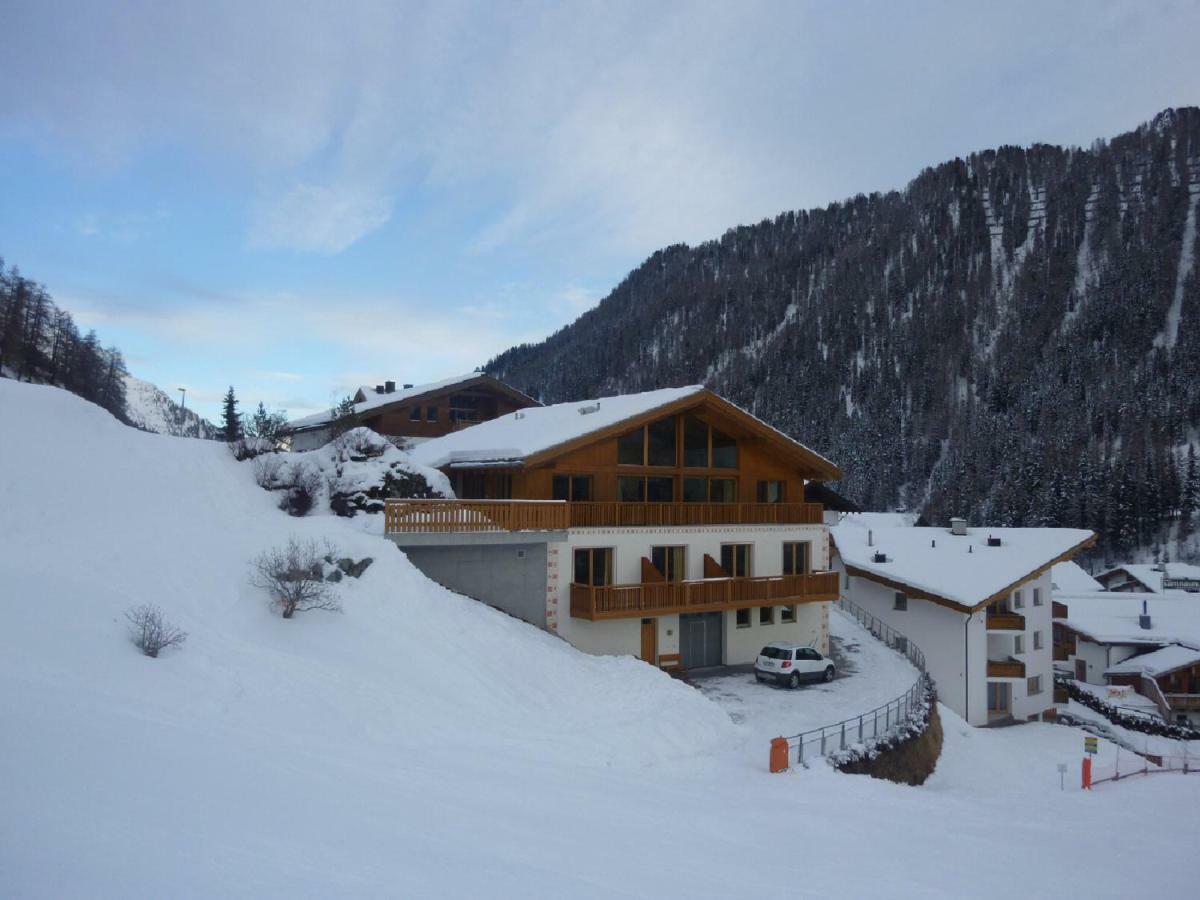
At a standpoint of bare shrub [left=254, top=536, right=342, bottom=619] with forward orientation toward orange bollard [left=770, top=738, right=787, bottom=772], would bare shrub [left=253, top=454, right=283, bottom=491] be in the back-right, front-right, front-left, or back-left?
back-left

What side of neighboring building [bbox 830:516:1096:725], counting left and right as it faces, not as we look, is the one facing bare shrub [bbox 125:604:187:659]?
right

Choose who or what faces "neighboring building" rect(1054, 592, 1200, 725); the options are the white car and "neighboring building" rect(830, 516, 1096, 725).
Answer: the white car

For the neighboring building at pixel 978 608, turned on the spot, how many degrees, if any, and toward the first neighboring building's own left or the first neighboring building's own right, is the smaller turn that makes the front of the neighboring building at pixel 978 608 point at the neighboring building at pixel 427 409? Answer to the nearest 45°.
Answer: approximately 135° to the first neighboring building's own right

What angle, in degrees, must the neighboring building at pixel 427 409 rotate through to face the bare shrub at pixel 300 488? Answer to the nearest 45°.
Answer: approximately 45° to its right

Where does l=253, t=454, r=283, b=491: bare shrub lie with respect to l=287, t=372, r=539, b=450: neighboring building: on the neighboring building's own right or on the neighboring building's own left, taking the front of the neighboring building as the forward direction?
on the neighboring building's own right

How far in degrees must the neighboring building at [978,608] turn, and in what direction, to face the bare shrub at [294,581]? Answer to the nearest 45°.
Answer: approximately 90° to its right

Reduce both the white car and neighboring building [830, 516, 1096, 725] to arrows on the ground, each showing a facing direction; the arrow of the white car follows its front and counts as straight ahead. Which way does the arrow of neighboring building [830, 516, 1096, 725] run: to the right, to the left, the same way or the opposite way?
to the right

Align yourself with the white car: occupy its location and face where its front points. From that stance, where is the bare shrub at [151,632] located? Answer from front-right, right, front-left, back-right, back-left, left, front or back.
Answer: back

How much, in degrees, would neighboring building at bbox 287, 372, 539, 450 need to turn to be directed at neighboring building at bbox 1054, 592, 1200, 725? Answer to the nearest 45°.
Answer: approximately 45° to its left

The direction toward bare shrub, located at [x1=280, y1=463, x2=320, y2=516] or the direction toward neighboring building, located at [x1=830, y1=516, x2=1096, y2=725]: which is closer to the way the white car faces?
the neighboring building

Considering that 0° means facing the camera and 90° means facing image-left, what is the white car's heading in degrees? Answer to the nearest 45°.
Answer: approximately 225°
